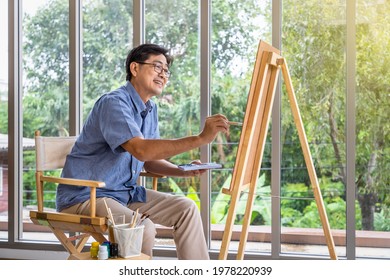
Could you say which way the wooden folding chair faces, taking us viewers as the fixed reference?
facing the viewer and to the right of the viewer

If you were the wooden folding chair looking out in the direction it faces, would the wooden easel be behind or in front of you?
in front
